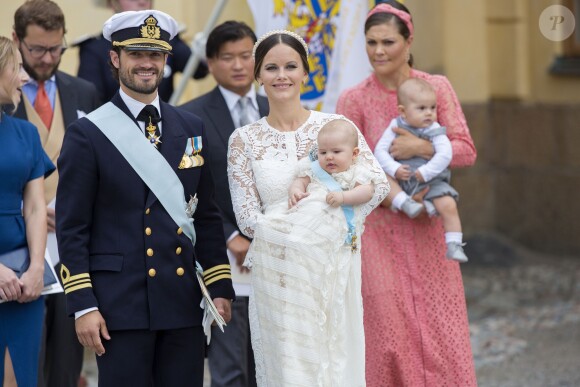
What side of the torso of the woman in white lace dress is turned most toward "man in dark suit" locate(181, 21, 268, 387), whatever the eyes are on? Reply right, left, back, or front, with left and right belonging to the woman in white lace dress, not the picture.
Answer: back

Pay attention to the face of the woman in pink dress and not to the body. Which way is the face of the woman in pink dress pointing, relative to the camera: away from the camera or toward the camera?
toward the camera

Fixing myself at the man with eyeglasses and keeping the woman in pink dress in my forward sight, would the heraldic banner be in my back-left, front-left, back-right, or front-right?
front-left

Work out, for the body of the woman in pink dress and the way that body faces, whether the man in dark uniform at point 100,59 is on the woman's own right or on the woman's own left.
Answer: on the woman's own right

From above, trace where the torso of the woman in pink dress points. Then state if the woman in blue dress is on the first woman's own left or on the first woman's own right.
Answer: on the first woman's own right

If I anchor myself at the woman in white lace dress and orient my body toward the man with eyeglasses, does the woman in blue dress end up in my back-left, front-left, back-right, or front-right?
front-left

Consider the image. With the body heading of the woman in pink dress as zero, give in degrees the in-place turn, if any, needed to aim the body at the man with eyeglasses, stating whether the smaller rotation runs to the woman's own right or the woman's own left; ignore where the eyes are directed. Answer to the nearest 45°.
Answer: approximately 90° to the woman's own right

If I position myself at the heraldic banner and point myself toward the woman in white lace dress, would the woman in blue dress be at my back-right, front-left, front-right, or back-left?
front-right

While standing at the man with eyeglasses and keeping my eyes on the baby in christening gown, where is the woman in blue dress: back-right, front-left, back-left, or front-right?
front-right

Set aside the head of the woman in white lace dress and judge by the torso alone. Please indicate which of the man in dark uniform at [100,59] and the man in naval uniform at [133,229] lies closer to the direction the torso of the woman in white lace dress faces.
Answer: the man in naval uniform

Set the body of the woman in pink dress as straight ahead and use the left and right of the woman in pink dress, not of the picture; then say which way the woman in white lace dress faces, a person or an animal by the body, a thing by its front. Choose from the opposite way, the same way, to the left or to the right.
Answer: the same way

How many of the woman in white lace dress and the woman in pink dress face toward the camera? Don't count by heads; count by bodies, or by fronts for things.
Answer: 2

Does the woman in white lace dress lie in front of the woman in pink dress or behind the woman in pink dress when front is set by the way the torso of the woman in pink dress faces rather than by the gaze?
in front

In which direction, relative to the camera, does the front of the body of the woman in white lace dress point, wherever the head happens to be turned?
toward the camera

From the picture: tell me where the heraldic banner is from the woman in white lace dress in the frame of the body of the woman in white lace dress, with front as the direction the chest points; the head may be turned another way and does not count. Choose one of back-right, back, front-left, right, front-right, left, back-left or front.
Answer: back

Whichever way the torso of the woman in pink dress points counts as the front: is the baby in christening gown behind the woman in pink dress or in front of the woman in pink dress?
in front

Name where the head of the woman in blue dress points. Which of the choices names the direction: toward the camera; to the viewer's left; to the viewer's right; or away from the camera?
to the viewer's right
